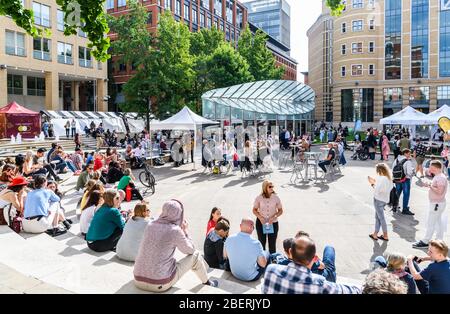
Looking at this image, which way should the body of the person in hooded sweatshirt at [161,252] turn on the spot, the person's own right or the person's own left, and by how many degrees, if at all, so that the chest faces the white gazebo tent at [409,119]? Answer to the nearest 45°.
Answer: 0° — they already face it

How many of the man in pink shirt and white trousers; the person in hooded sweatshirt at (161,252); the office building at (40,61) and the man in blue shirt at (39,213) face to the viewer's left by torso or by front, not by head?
1

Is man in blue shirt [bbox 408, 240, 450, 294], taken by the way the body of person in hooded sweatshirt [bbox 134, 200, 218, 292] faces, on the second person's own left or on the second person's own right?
on the second person's own right

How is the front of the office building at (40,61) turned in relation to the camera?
facing the viewer and to the right of the viewer

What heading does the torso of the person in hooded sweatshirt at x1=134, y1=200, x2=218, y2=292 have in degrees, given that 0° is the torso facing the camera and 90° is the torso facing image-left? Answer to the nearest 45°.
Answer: approximately 225°

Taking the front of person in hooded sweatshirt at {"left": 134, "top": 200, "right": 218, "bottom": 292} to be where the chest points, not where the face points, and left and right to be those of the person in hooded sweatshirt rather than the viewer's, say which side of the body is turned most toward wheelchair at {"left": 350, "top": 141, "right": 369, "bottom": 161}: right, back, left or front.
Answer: front

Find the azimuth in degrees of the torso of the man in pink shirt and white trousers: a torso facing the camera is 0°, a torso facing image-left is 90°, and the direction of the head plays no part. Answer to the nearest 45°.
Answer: approximately 90°

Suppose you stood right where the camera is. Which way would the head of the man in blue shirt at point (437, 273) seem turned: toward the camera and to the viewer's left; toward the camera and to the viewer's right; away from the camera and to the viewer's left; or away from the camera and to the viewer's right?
toward the camera and to the viewer's left

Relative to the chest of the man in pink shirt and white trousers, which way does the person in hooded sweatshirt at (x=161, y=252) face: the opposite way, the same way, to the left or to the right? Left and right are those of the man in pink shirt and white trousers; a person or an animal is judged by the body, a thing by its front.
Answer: to the right

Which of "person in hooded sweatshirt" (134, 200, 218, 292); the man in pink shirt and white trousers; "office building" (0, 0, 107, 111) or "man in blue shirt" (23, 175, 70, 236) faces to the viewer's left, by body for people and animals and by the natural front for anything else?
the man in pink shirt and white trousers

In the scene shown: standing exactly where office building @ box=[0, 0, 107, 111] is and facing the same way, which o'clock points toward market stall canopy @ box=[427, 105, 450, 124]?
The market stall canopy is roughly at 12 o'clock from the office building.
